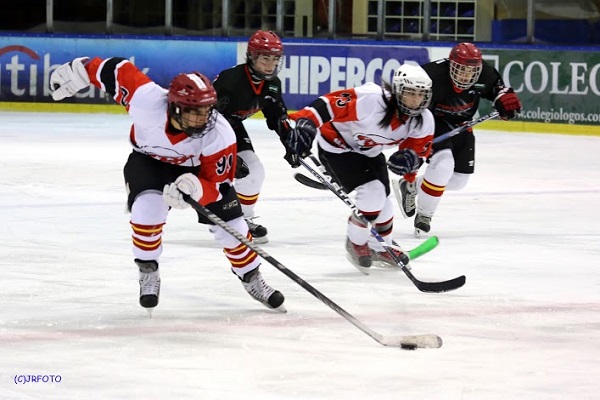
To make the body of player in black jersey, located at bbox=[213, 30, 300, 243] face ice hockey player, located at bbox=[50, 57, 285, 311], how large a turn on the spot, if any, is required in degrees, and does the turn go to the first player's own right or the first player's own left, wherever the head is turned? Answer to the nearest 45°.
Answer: approximately 45° to the first player's own right

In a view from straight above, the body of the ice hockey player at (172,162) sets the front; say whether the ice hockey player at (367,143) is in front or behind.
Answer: behind

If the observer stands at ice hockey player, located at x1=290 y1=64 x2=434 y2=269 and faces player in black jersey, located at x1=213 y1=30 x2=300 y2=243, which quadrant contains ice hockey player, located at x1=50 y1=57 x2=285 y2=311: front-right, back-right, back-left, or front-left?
back-left

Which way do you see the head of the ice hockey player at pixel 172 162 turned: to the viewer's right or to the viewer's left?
to the viewer's right

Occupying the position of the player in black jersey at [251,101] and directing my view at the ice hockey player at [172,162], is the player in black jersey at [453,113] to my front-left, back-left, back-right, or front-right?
back-left

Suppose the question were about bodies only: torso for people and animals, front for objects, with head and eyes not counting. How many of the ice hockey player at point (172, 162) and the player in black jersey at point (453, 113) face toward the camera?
2

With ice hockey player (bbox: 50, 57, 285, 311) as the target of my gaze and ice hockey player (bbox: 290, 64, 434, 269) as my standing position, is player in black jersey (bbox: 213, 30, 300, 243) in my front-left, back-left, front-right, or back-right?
back-right

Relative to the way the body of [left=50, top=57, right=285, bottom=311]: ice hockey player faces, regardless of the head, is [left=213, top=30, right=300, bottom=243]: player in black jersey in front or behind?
behind

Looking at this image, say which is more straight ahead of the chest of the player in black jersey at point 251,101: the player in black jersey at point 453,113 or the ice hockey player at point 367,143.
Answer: the ice hockey player
